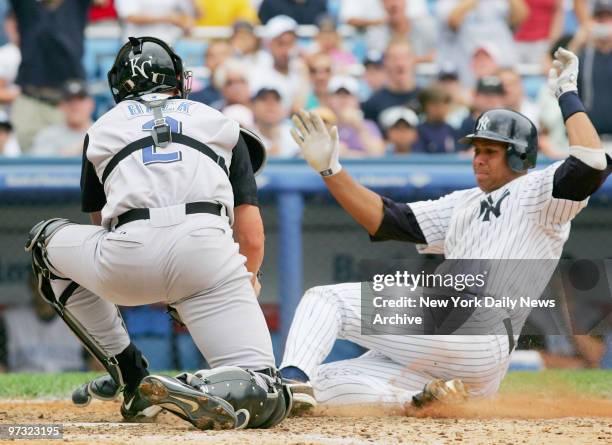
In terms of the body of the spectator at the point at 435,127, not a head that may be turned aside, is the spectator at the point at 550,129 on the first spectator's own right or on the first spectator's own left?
on the first spectator's own left

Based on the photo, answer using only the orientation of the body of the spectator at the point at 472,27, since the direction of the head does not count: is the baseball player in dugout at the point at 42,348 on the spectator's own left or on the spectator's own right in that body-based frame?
on the spectator's own right

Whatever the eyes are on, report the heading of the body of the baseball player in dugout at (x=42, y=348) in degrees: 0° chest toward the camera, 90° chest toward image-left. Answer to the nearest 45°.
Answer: approximately 0°
